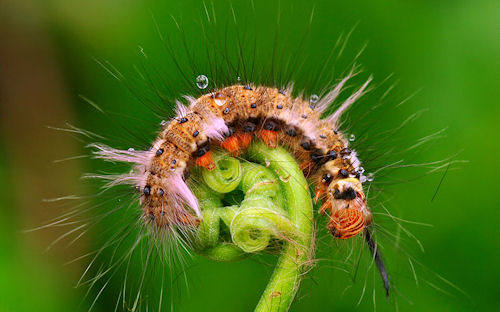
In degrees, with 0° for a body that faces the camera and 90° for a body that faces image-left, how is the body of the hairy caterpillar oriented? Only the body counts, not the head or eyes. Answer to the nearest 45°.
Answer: approximately 270°
